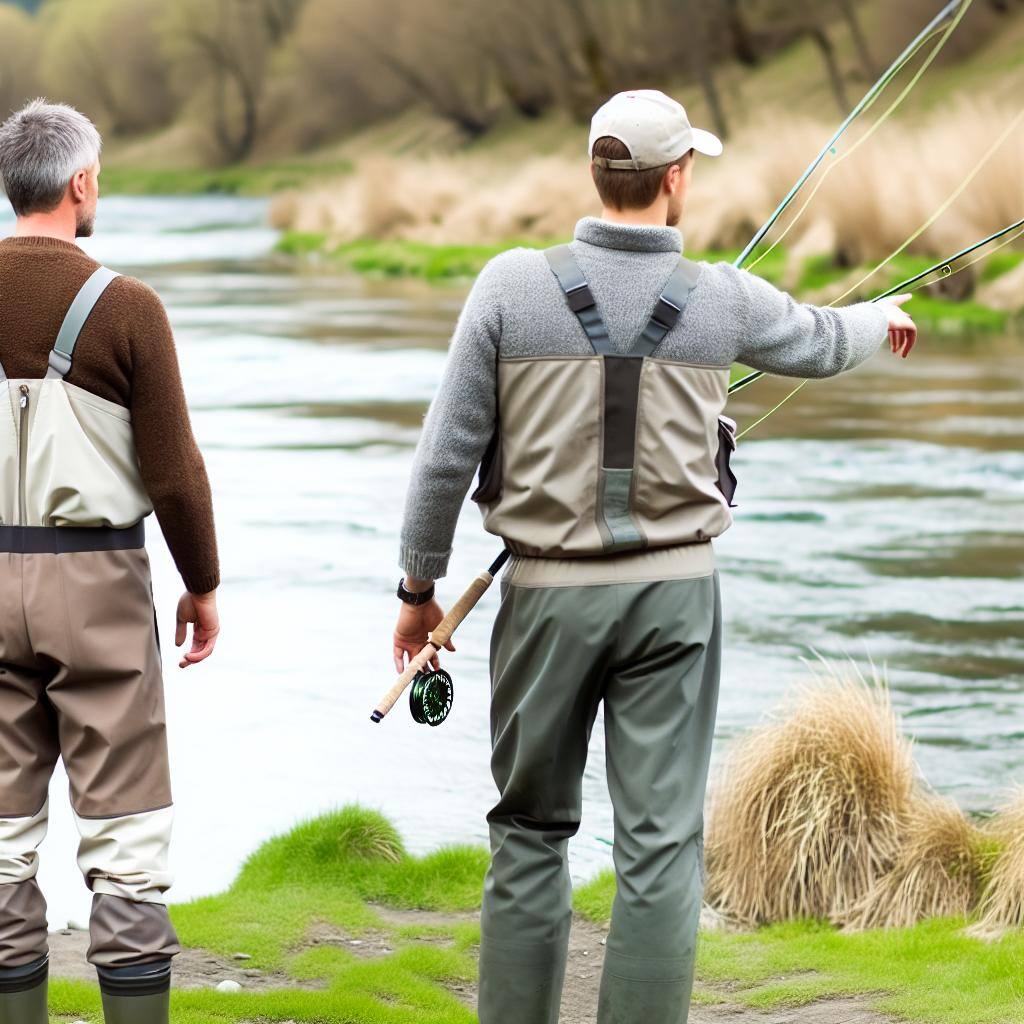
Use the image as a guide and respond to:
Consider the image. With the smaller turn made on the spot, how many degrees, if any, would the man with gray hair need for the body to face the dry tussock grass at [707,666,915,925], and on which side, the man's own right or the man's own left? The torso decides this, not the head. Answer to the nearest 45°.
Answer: approximately 45° to the man's own right

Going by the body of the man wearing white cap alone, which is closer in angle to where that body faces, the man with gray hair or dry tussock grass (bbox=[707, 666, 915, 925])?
the dry tussock grass

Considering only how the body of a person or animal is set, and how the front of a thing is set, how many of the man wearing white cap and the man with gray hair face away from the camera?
2

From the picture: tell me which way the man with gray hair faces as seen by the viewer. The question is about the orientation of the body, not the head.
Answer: away from the camera

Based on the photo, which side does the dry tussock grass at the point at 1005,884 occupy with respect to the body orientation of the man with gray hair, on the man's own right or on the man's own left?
on the man's own right

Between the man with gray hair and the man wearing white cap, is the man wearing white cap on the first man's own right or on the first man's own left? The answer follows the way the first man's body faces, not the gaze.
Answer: on the first man's own right

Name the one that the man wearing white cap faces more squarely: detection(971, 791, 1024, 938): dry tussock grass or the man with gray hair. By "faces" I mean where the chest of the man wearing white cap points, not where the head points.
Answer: the dry tussock grass

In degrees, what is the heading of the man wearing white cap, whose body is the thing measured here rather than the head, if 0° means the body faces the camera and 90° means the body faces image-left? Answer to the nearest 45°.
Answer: approximately 180°

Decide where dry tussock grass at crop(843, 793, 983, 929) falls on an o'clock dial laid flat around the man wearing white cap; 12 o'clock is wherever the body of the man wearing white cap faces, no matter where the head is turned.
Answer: The dry tussock grass is roughly at 1 o'clock from the man wearing white cap.

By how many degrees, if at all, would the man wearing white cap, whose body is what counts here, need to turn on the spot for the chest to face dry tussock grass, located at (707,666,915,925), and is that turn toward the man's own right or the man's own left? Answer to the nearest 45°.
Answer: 0° — they already face it

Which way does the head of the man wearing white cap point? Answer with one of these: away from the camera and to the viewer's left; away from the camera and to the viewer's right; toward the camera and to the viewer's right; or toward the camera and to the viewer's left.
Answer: away from the camera and to the viewer's right
